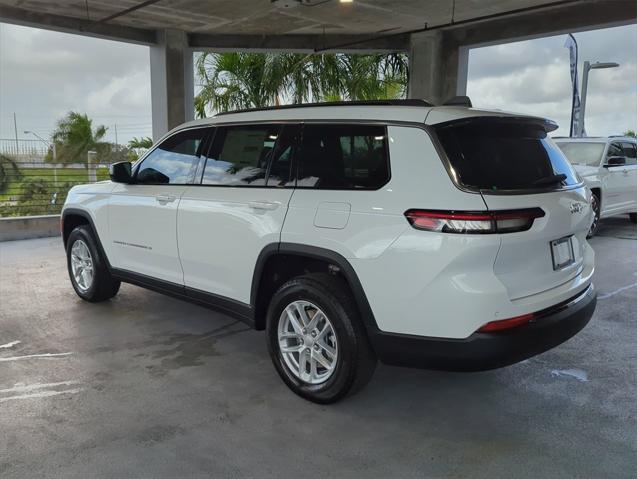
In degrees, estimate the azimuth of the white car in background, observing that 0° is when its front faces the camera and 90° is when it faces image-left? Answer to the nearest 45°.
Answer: approximately 45°

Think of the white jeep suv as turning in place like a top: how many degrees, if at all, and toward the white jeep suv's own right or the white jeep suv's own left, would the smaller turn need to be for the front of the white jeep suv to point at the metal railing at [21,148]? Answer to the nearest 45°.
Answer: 0° — it already faces it

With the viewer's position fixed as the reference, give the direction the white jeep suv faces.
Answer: facing away from the viewer and to the left of the viewer

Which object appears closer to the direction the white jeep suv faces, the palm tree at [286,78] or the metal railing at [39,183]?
the metal railing

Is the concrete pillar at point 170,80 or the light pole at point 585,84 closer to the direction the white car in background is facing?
the concrete pillar

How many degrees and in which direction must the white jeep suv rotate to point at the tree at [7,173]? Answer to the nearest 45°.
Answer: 0° — it already faces it

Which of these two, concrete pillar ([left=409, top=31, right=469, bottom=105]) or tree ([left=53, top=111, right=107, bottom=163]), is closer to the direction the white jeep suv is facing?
the tree
